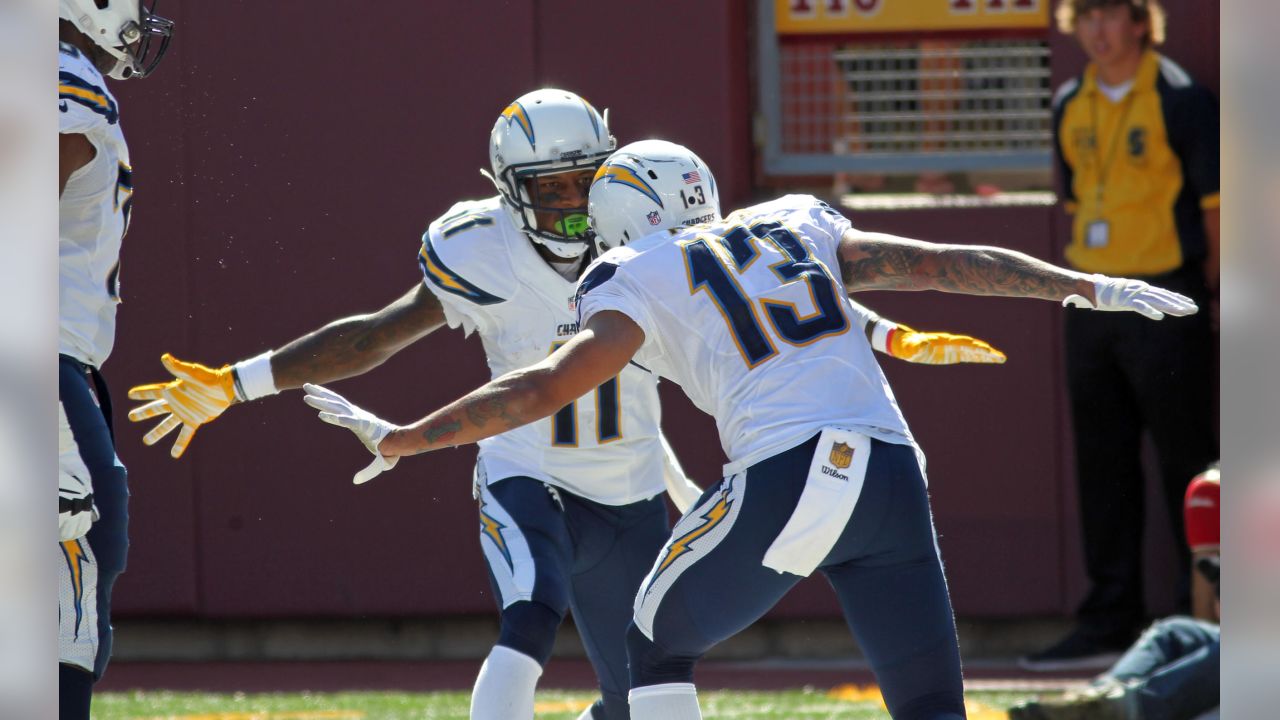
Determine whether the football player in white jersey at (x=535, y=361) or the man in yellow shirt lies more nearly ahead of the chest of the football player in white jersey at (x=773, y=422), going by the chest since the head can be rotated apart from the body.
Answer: the football player in white jersey

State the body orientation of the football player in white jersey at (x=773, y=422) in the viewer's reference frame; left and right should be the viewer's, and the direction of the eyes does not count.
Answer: facing away from the viewer and to the left of the viewer

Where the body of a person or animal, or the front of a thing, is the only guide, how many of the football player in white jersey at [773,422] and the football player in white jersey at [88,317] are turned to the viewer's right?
1

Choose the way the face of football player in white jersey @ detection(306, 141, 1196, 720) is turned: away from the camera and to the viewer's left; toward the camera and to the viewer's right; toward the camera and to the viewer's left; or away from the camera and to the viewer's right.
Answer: away from the camera and to the viewer's left

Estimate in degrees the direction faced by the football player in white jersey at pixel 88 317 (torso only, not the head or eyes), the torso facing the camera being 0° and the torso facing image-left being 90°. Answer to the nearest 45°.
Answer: approximately 270°

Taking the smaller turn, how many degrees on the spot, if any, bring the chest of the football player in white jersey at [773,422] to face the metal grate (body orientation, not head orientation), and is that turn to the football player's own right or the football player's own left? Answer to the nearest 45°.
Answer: approximately 45° to the football player's own right

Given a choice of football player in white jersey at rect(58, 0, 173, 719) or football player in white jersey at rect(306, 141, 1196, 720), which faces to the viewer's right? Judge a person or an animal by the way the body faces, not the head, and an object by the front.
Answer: football player in white jersey at rect(58, 0, 173, 719)

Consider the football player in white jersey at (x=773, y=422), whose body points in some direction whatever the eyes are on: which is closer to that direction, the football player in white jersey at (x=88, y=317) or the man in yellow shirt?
the football player in white jersey

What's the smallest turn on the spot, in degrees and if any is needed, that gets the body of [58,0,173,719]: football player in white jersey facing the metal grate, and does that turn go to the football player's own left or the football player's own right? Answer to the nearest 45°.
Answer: approximately 45° to the football player's own left

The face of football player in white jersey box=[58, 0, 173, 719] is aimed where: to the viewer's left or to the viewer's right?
to the viewer's right
